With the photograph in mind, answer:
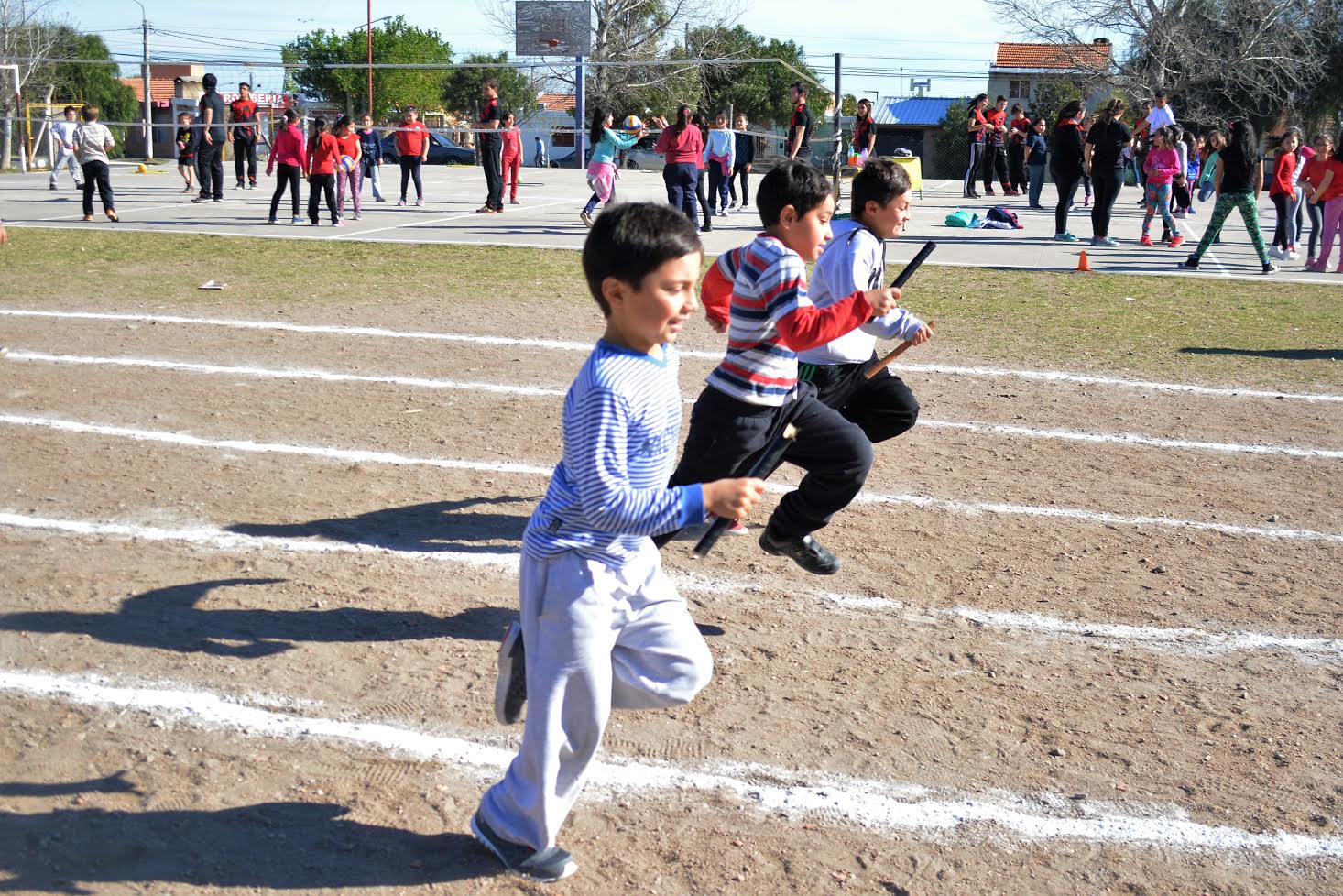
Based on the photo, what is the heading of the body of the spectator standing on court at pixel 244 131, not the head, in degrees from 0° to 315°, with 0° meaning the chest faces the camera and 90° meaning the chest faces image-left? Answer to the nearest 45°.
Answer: approximately 0°

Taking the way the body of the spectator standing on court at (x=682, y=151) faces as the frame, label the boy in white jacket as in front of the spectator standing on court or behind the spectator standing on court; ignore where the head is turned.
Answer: behind

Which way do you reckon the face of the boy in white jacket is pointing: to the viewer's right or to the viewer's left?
to the viewer's right

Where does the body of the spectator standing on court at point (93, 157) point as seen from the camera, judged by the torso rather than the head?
away from the camera

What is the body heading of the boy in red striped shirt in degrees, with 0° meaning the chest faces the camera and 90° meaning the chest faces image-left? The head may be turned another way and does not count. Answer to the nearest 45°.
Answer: approximately 270°

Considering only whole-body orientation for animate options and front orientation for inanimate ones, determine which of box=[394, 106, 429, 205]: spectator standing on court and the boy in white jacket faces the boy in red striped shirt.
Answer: the spectator standing on court

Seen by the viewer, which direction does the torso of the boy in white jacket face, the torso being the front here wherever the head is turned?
to the viewer's right

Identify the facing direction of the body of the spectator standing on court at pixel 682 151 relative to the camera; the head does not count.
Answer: away from the camera

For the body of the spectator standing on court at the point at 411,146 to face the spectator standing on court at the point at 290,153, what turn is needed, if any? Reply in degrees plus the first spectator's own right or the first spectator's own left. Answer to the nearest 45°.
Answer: approximately 45° to the first spectator's own right

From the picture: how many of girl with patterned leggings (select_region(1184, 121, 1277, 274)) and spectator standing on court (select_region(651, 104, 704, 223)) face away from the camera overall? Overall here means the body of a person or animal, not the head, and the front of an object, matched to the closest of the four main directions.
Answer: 2
